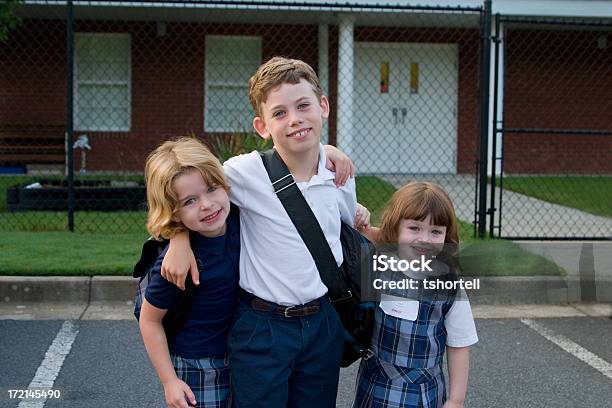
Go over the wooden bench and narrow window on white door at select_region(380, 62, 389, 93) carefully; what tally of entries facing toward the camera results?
2

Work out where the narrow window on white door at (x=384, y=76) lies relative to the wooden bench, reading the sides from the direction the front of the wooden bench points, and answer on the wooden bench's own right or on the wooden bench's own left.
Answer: on the wooden bench's own left

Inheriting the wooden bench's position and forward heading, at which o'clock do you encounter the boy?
The boy is roughly at 12 o'clock from the wooden bench.

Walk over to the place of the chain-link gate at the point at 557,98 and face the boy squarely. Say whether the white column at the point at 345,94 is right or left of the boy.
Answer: right

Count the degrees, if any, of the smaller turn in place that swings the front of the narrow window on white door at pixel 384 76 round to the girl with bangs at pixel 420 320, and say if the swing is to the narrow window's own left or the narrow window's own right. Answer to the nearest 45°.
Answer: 0° — it already faces them

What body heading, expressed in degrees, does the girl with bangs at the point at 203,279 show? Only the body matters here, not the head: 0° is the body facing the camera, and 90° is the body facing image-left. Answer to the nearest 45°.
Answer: approximately 315°

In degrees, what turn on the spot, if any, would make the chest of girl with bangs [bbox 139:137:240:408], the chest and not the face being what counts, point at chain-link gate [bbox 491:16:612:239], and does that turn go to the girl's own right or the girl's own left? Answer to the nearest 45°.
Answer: approximately 90° to the girl's own left
